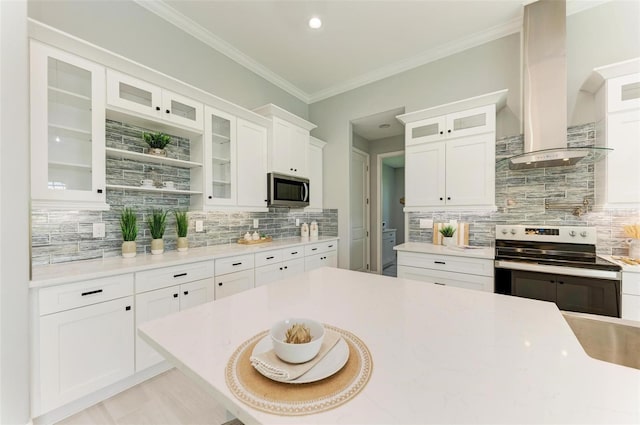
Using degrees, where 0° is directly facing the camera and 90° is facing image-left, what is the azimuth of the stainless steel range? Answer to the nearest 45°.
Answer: approximately 0°

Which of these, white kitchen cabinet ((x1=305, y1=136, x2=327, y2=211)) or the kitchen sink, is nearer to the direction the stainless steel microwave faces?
the kitchen sink

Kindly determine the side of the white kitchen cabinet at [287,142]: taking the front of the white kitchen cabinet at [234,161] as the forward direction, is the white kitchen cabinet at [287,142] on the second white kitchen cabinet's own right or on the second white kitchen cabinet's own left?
on the second white kitchen cabinet's own left

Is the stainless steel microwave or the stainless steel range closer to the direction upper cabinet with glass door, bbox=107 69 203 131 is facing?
the stainless steel range

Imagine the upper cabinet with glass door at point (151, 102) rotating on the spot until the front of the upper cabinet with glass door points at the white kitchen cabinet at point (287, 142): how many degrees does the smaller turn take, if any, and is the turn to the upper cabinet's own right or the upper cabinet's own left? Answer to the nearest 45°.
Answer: approximately 45° to the upper cabinet's own left
